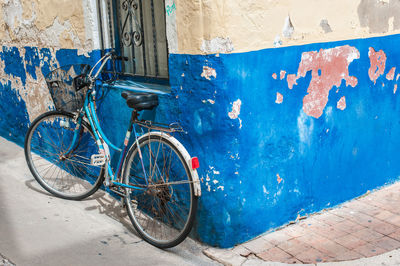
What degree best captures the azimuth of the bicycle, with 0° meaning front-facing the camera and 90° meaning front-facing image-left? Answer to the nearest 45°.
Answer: approximately 135°
